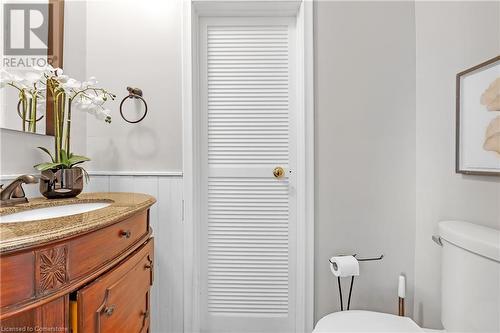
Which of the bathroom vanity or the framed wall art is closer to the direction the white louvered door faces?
the bathroom vanity

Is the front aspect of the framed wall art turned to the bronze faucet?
yes

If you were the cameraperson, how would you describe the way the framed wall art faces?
facing the viewer and to the left of the viewer

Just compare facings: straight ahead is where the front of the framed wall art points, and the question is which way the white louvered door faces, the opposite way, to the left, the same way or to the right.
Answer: to the left

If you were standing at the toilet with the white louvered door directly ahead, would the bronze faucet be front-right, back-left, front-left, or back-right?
front-left

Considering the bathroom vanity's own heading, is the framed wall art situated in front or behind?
in front

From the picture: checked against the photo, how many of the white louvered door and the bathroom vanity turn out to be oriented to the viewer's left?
0

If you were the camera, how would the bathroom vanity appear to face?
facing the viewer and to the right of the viewer

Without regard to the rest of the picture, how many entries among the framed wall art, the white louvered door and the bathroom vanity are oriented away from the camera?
0

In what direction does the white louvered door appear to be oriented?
toward the camera

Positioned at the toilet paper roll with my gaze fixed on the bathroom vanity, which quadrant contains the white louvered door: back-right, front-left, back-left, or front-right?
front-right

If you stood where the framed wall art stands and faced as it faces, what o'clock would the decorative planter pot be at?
The decorative planter pot is roughly at 12 o'clock from the framed wall art.
